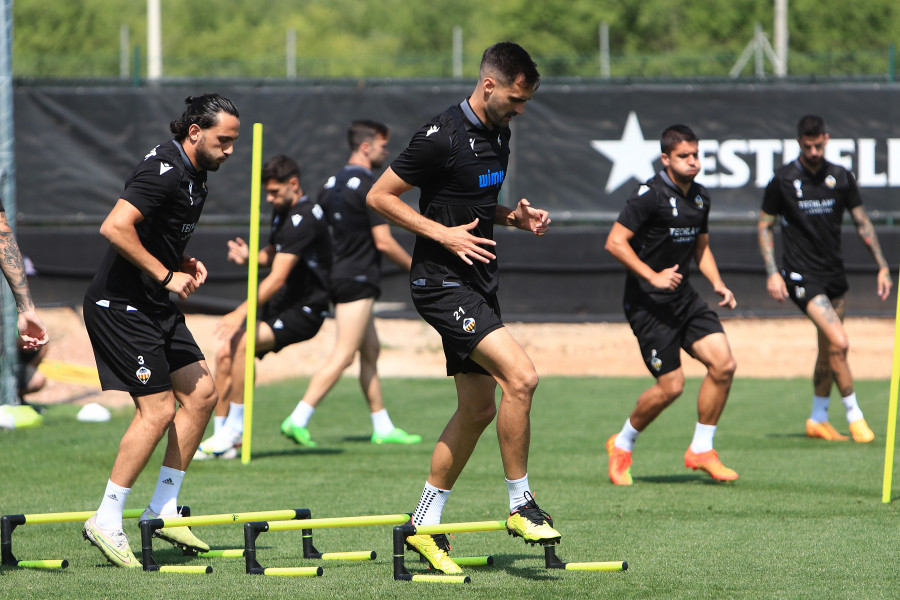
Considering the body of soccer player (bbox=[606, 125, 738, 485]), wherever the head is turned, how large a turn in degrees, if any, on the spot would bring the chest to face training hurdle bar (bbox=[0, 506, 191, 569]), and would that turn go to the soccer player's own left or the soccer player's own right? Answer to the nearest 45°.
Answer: approximately 90° to the soccer player's own right

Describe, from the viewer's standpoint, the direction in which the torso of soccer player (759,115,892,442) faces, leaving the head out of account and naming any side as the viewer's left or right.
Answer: facing the viewer

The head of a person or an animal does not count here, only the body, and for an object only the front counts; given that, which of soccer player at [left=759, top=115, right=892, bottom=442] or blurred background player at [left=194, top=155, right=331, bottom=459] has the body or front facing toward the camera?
the soccer player

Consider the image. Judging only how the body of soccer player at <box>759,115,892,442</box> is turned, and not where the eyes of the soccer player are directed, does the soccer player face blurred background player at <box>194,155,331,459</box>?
no

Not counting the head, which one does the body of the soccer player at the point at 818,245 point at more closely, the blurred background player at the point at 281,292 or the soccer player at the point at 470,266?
the soccer player

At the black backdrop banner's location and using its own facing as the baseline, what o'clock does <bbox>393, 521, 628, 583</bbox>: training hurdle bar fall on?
The training hurdle bar is roughly at 12 o'clock from the black backdrop banner.

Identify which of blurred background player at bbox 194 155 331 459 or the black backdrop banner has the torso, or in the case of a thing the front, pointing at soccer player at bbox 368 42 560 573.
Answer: the black backdrop banner

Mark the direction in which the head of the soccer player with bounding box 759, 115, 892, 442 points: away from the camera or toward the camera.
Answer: toward the camera

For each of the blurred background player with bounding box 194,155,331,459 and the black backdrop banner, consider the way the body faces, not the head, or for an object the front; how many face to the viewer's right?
0

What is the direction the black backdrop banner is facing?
toward the camera

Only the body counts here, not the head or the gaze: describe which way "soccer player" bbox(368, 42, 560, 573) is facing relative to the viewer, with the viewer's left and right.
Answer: facing the viewer and to the right of the viewer

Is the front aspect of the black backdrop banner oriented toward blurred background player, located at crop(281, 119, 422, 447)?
yes

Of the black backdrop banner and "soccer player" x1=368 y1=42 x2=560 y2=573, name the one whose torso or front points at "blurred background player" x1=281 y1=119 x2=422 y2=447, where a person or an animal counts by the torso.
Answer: the black backdrop banner

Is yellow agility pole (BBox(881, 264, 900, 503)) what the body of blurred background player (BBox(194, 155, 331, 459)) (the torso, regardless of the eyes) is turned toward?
no

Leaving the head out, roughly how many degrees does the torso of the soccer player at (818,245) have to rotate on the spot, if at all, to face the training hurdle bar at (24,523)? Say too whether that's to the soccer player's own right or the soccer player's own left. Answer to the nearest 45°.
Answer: approximately 45° to the soccer player's own right
